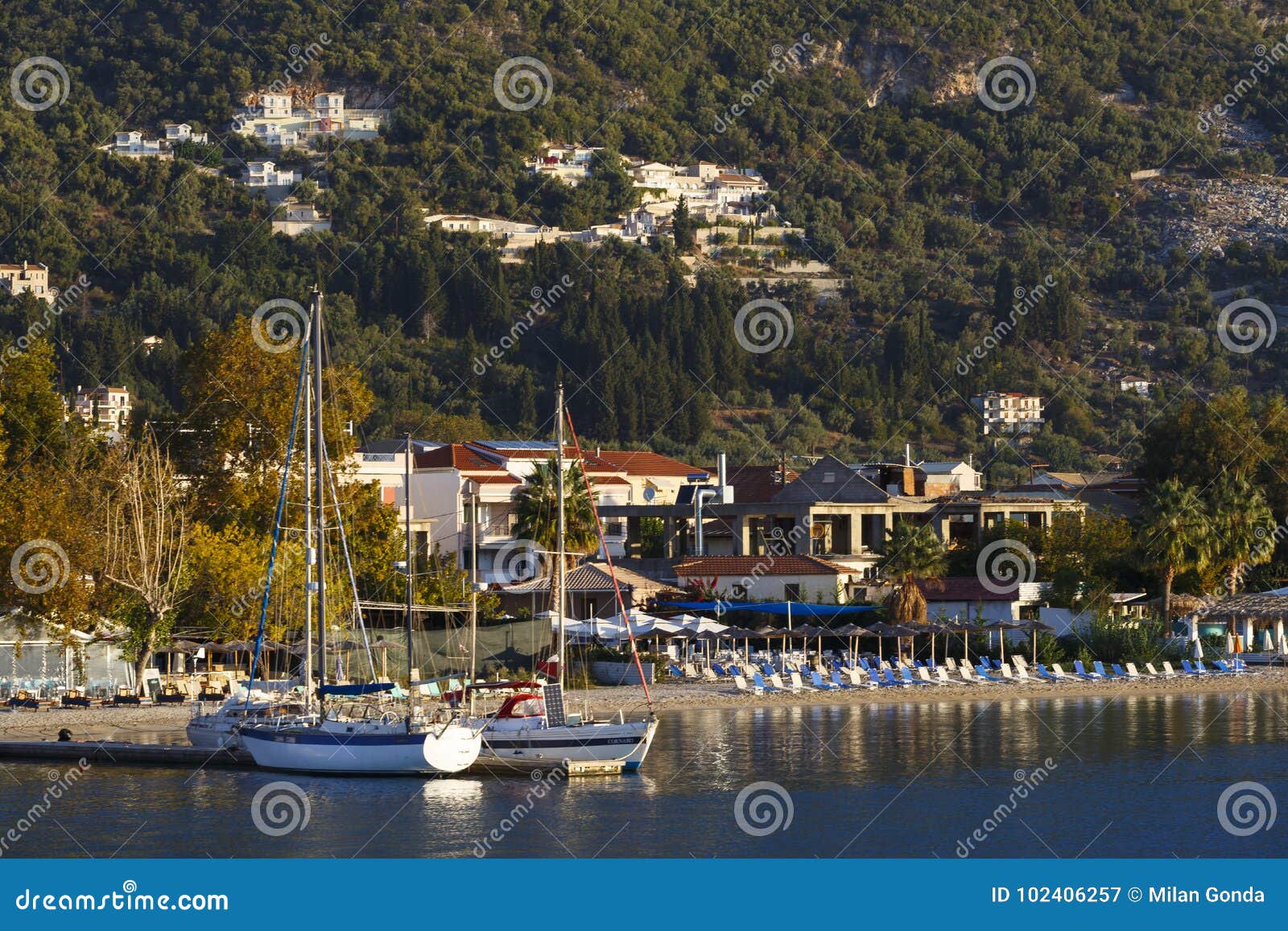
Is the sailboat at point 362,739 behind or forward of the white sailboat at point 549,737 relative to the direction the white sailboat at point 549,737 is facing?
behind

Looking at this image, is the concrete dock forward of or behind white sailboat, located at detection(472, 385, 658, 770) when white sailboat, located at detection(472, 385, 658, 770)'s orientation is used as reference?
behind

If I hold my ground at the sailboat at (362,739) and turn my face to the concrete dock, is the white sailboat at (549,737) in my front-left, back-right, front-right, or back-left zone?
back-right

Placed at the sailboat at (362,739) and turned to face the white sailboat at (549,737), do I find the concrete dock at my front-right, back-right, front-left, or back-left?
back-left

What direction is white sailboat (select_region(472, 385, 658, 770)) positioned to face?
to the viewer's right
